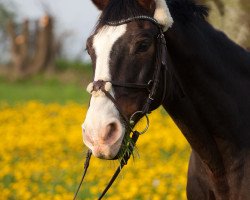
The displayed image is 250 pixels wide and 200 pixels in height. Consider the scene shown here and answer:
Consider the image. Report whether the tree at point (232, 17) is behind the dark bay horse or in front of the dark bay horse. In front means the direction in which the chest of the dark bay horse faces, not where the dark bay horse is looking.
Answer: behind

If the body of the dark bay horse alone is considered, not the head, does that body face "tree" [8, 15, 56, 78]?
no

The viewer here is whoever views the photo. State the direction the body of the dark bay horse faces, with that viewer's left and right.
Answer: facing the viewer and to the left of the viewer
